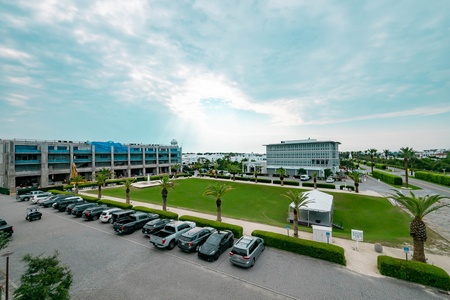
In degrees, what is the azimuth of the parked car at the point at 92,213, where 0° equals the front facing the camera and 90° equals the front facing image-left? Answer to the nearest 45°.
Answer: approximately 225°

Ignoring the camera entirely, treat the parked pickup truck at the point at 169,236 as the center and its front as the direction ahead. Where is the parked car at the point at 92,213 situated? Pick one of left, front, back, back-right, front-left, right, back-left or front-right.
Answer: left

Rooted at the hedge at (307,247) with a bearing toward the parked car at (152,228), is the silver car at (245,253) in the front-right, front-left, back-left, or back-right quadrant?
front-left

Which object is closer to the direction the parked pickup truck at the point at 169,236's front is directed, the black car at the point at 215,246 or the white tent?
the white tent

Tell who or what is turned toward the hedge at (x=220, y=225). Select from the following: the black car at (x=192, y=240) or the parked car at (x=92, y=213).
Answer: the black car

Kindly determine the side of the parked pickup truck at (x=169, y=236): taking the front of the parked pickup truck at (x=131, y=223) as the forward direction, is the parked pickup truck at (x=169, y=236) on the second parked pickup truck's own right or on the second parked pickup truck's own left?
on the second parked pickup truck's own right

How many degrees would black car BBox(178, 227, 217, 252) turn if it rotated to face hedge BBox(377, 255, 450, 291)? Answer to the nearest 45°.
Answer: approximately 90° to its right

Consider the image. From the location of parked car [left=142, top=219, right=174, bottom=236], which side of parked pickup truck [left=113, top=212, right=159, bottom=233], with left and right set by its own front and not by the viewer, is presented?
right

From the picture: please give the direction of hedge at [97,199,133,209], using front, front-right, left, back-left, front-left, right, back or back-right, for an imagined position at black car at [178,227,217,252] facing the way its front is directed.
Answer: left

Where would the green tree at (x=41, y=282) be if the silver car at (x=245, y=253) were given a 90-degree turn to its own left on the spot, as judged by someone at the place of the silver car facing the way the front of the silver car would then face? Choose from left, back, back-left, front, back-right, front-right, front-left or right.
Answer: left

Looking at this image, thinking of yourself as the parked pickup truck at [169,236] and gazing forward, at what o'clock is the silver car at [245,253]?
The silver car is roughly at 3 o'clock from the parked pickup truck.

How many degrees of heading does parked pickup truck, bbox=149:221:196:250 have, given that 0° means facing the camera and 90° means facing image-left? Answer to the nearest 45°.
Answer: approximately 225°

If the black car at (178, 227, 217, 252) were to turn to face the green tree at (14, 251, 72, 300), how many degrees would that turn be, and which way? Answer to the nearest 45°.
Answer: approximately 180°

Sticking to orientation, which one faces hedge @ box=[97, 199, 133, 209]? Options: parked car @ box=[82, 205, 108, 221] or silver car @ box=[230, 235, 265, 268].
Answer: the parked car

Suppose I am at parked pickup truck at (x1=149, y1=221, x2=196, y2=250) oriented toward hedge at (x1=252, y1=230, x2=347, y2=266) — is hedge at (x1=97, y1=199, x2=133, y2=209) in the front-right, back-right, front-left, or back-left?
back-left

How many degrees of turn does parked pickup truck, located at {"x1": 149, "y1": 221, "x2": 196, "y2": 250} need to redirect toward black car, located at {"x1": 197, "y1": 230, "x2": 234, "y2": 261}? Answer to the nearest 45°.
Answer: approximately 90° to its right
